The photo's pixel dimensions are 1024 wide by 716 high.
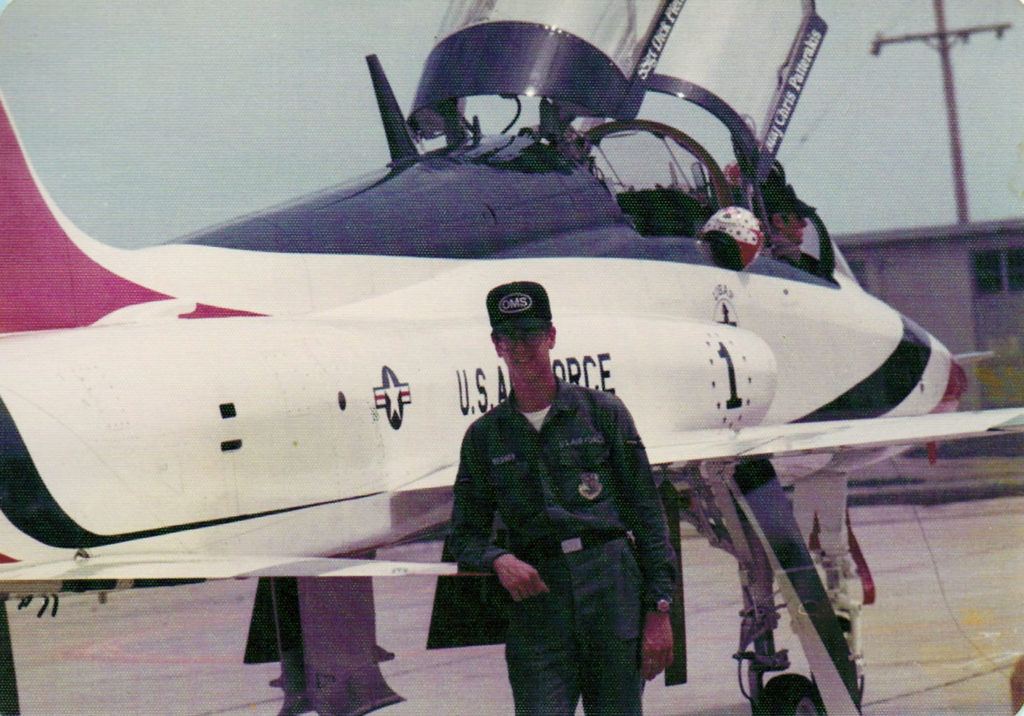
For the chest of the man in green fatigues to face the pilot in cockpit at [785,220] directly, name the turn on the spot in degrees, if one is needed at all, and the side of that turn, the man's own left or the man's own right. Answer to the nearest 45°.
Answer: approximately 180°

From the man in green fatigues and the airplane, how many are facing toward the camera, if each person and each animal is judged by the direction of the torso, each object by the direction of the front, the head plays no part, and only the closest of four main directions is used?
1

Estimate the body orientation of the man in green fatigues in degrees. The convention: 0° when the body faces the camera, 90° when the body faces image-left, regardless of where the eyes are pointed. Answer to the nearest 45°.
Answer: approximately 0°

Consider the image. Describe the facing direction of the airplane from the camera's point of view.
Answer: facing away from the viewer and to the right of the viewer

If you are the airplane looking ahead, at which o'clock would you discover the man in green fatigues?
The man in green fatigues is roughly at 4 o'clock from the airplane.

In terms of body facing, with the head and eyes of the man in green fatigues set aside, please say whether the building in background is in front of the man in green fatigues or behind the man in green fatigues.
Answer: behind

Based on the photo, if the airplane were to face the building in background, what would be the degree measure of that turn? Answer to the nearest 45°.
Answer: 0° — it already faces it

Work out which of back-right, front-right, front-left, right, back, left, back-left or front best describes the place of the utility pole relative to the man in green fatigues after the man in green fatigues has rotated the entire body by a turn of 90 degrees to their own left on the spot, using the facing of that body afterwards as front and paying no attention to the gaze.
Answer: front-left
